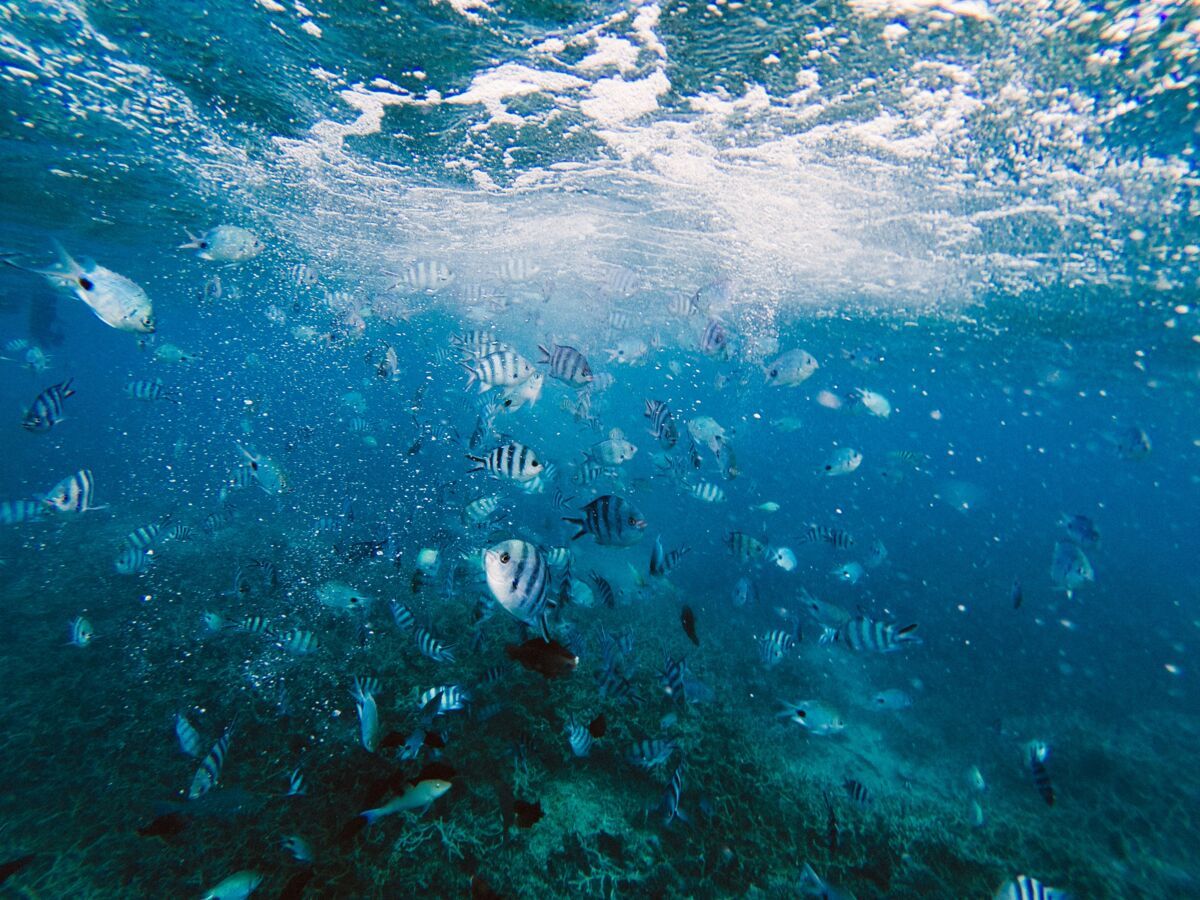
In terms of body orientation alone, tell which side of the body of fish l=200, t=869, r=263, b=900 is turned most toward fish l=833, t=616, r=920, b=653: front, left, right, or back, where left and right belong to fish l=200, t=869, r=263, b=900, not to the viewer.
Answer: front

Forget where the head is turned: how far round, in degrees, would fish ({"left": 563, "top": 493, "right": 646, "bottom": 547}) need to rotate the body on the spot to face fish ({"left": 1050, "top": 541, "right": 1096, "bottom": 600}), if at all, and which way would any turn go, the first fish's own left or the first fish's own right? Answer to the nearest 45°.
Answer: approximately 45° to the first fish's own left

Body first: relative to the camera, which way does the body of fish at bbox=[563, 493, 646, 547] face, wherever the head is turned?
to the viewer's right

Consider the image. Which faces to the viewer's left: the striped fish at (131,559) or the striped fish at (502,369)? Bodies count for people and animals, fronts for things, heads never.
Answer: the striped fish at (131,559)

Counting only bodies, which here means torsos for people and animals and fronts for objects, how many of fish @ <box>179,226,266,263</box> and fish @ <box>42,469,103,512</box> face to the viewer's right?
1

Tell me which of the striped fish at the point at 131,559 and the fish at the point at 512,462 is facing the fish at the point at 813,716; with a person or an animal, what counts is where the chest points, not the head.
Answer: the fish at the point at 512,462

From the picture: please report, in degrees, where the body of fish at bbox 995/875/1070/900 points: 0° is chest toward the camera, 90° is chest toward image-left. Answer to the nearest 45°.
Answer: approximately 90°

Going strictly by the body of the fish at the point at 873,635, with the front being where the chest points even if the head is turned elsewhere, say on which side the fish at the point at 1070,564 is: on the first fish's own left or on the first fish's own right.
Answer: on the first fish's own right

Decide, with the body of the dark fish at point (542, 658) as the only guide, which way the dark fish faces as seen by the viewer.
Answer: to the viewer's right
